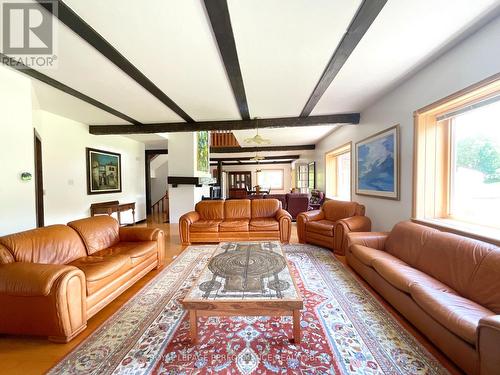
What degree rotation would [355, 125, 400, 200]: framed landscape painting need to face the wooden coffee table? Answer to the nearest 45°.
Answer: approximately 45° to its left

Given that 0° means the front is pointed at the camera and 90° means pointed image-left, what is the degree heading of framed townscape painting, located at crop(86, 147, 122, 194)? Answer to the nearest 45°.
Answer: approximately 315°

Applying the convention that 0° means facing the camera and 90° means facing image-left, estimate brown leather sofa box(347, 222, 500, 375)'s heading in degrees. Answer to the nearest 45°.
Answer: approximately 45°

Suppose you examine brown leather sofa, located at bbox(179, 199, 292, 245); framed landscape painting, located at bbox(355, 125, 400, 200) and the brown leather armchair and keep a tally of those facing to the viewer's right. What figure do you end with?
0

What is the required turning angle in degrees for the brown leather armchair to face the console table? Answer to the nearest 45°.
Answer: approximately 45° to its right

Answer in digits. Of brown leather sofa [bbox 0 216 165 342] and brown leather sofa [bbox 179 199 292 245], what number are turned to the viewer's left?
0

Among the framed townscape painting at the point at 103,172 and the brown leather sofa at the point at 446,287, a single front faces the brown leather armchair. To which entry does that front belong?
the framed townscape painting

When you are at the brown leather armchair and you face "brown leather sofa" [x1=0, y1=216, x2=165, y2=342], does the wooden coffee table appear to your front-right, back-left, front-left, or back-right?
front-left

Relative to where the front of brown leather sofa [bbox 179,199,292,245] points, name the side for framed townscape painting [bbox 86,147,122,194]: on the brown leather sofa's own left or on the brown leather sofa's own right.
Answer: on the brown leather sofa's own right

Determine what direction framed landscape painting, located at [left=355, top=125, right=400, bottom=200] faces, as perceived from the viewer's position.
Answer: facing the viewer and to the left of the viewer

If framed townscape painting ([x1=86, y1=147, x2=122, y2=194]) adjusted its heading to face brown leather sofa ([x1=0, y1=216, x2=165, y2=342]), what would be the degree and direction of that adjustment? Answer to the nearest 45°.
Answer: approximately 45° to its right

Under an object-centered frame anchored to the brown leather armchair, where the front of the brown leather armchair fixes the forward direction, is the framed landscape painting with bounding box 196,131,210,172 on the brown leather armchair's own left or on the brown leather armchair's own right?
on the brown leather armchair's own right

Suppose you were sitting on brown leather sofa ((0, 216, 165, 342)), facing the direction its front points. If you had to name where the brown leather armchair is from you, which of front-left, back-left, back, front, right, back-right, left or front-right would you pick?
front-left

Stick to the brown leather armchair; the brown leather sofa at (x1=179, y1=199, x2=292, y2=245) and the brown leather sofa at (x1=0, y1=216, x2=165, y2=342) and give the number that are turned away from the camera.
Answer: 0

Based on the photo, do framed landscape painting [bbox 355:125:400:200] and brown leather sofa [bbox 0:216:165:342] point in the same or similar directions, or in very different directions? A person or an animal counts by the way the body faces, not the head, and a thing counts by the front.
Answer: very different directions

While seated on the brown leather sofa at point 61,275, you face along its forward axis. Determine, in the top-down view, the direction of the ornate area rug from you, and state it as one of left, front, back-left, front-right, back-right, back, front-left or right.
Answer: front

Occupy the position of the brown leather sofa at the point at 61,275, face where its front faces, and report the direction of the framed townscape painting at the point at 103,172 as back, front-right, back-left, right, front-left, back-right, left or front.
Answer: back-left

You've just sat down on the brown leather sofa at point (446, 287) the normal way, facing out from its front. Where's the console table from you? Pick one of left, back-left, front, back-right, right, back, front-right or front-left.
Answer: front-right

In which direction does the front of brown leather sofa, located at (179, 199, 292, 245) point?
toward the camera
